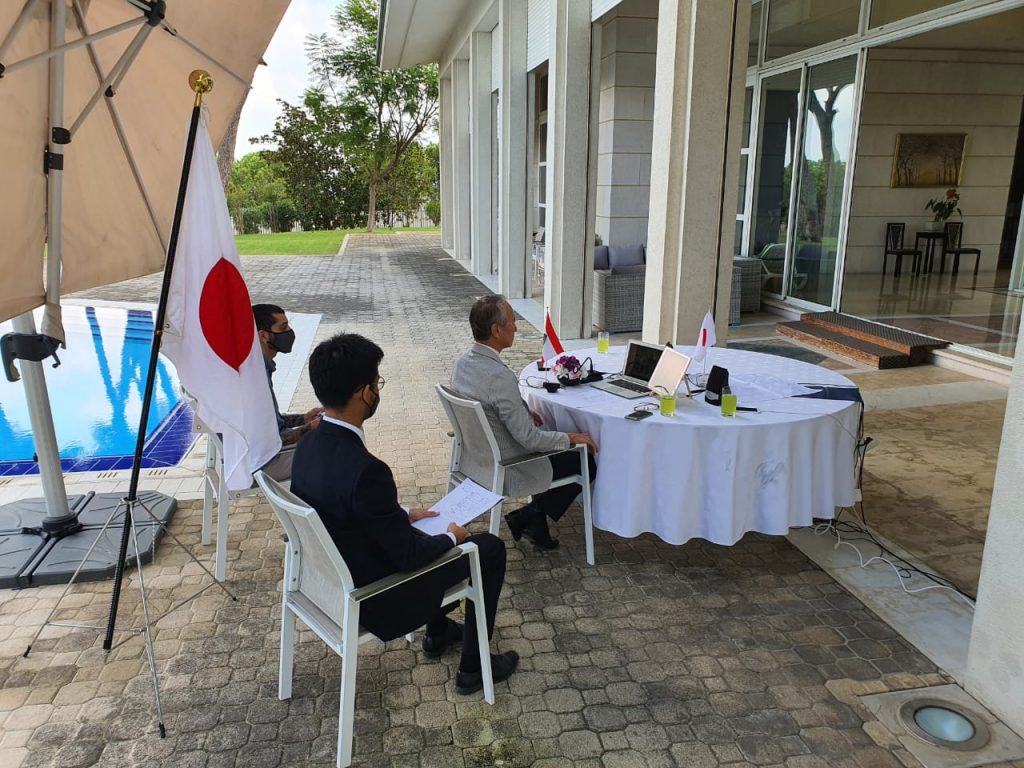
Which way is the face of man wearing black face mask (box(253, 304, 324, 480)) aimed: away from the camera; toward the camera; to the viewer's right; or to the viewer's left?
to the viewer's right

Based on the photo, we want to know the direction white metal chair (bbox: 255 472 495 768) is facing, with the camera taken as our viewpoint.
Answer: facing away from the viewer and to the right of the viewer

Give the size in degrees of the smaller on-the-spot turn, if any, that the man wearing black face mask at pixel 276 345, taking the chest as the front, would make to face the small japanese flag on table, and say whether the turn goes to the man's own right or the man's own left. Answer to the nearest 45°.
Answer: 0° — they already face it

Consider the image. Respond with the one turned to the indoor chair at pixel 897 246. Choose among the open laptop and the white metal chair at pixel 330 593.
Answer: the white metal chair

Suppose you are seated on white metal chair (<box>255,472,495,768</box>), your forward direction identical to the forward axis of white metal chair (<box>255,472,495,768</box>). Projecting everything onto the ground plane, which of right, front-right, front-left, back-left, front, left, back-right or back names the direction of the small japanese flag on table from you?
front

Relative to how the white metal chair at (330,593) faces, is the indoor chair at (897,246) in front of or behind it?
in front

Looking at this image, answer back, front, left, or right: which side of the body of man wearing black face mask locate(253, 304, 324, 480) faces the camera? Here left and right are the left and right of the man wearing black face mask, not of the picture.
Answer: right

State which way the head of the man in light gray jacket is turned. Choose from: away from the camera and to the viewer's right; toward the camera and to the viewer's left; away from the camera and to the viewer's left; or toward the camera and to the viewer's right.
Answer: away from the camera and to the viewer's right

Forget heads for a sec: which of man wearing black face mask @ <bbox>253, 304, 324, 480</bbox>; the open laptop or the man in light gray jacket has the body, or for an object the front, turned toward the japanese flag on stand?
the open laptop

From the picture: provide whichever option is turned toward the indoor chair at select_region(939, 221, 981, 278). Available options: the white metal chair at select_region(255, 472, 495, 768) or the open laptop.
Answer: the white metal chair

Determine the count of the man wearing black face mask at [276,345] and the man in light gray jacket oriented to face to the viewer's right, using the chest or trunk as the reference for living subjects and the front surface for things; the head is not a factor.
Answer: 2

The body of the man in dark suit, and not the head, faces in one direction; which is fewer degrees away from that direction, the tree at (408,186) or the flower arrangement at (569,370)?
the flower arrangement

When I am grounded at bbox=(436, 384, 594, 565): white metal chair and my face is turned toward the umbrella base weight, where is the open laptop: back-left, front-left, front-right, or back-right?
back-right

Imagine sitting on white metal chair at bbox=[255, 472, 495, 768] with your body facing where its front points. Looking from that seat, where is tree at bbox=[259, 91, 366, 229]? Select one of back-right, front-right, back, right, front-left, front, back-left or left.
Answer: front-left

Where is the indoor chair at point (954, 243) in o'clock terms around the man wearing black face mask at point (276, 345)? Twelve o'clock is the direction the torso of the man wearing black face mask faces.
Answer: The indoor chair is roughly at 11 o'clock from the man wearing black face mask.

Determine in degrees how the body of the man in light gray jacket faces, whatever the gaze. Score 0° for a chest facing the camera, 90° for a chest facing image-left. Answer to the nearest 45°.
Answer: approximately 270°

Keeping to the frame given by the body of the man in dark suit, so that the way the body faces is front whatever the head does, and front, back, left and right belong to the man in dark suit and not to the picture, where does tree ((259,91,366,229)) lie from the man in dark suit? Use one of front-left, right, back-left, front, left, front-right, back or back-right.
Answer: front-left

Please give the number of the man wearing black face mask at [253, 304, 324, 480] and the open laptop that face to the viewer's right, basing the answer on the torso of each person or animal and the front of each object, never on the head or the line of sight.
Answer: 1

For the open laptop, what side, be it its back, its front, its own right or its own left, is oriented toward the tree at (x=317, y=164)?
right

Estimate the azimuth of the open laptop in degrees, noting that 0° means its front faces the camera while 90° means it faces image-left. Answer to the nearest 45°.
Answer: approximately 45°

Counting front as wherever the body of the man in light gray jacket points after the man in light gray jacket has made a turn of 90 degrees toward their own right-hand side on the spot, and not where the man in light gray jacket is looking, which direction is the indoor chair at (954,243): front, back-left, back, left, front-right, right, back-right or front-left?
back-left
